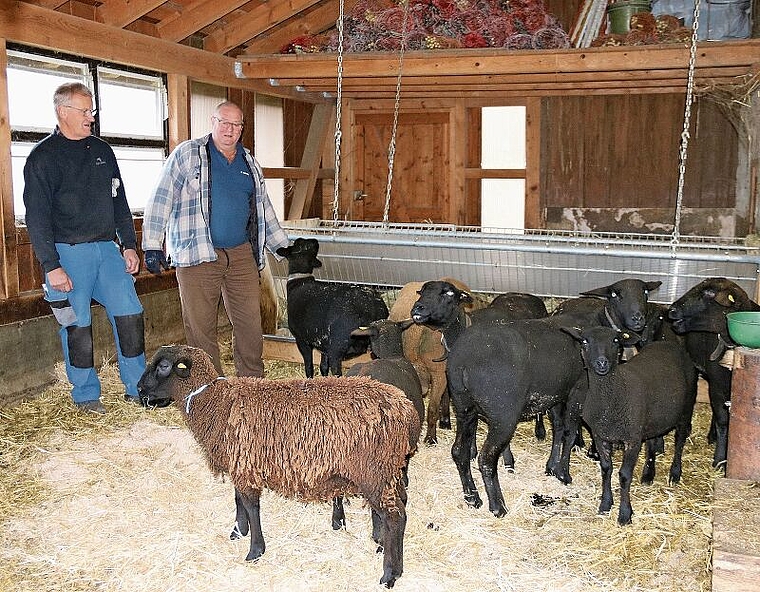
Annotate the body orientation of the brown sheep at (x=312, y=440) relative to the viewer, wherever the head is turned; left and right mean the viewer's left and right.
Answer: facing to the left of the viewer

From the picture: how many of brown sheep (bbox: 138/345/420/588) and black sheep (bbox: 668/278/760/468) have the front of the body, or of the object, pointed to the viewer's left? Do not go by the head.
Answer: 2

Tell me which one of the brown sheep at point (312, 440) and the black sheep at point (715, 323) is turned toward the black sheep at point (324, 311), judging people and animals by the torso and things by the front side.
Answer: the black sheep at point (715, 323)

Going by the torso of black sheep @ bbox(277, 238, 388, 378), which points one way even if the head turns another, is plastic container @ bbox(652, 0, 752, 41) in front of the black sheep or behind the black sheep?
behind

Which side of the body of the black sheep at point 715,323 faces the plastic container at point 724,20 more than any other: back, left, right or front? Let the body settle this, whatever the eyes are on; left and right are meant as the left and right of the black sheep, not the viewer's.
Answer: right

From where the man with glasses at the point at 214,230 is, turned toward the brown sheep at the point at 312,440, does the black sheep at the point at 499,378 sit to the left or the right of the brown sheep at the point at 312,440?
left

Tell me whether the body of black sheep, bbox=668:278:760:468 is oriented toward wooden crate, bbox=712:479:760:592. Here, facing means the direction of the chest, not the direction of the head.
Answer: no

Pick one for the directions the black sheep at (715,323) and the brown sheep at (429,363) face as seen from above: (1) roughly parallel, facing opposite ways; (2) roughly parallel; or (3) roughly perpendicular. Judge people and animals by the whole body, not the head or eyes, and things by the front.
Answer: roughly perpendicular

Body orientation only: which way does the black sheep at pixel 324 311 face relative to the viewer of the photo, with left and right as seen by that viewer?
facing the viewer and to the left of the viewer

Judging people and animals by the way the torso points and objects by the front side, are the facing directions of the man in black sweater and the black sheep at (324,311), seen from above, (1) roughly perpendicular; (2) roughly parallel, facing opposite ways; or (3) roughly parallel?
roughly perpendicular

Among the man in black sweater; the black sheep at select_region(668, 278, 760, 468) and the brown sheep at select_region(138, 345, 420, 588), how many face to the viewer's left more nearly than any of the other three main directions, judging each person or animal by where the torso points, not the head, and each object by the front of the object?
2

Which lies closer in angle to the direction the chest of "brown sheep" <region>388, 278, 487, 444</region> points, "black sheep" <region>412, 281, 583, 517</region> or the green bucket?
the black sheep

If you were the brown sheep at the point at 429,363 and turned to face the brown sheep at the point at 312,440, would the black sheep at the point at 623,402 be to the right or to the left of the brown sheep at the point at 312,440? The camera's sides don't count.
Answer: left

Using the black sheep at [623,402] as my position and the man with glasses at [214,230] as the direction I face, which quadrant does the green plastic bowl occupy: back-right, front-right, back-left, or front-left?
back-right

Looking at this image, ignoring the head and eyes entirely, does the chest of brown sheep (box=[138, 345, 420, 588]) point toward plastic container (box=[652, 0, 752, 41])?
no
